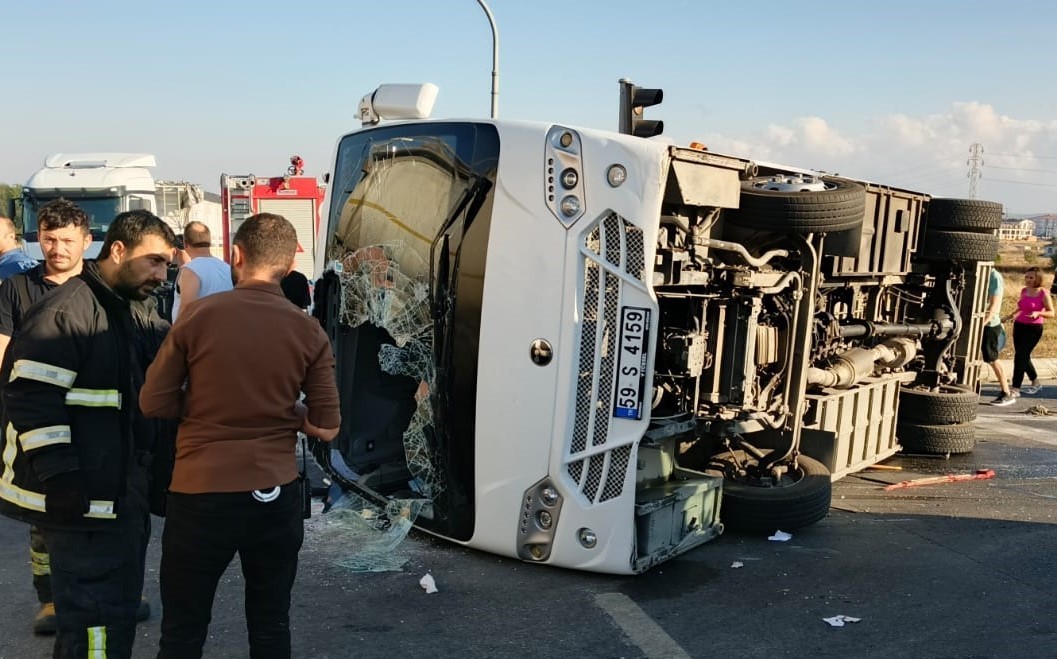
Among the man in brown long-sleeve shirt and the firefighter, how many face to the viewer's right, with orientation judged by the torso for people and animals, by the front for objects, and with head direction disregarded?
1

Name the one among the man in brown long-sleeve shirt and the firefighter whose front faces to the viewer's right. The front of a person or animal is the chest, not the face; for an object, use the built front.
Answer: the firefighter

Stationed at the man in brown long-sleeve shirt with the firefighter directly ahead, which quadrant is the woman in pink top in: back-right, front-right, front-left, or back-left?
back-right

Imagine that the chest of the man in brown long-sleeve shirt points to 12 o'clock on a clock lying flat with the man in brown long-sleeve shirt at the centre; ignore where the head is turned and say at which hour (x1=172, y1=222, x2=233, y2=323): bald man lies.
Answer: The bald man is roughly at 12 o'clock from the man in brown long-sleeve shirt.

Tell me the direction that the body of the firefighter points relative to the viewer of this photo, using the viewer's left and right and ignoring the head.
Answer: facing to the right of the viewer

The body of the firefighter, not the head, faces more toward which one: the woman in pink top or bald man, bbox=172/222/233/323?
the woman in pink top

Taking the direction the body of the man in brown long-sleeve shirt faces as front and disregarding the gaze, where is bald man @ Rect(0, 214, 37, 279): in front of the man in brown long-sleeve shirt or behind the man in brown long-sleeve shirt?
in front

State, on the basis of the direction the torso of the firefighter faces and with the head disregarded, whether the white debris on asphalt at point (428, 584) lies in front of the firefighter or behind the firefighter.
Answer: in front

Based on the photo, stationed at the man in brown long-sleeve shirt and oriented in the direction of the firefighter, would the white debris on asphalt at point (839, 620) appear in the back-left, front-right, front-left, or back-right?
back-right

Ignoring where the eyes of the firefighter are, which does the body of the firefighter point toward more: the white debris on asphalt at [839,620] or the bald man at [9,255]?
the white debris on asphalt

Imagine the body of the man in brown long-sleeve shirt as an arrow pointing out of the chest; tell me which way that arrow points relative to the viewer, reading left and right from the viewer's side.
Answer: facing away from the viewer

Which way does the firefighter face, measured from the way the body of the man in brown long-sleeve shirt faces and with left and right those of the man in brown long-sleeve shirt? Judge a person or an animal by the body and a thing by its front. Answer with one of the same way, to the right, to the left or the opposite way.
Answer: to the right

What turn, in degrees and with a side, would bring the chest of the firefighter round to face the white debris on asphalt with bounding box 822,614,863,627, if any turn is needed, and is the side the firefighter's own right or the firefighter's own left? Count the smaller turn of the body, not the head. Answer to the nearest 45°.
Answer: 0° — they already face it

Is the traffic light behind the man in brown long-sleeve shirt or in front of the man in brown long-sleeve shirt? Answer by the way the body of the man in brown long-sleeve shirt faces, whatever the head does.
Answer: in front
